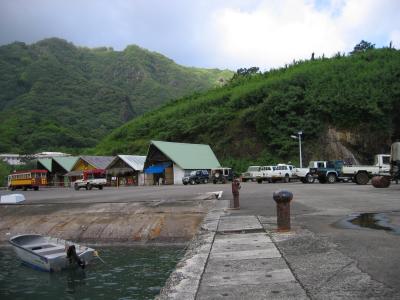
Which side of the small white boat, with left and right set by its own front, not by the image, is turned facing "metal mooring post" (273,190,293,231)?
back

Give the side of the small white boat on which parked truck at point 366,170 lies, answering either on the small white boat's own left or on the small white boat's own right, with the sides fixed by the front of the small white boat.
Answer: on the small white boat's own right

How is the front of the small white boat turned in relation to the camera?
facing away from the viewer and to the left of the viewer

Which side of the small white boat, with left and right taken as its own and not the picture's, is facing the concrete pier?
back

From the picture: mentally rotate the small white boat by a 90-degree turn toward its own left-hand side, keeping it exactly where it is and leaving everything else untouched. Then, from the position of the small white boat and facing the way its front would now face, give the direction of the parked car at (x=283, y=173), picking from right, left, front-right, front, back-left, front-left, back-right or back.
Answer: back

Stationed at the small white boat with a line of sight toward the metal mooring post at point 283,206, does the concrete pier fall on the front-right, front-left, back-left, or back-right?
front-right
